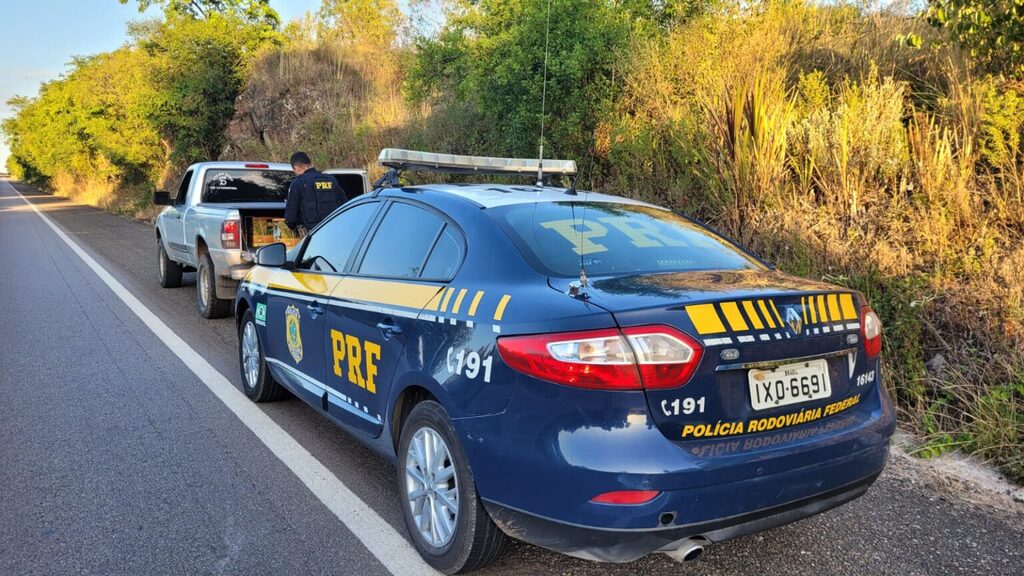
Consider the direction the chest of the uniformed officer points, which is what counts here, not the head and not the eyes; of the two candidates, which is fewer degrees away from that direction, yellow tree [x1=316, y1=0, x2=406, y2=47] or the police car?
the yellow tree

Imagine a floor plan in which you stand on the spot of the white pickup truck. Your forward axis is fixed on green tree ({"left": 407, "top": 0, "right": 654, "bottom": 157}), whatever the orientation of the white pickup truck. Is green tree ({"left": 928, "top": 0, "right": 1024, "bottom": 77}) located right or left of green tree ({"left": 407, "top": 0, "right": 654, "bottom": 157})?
right

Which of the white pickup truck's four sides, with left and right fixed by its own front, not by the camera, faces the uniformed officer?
back

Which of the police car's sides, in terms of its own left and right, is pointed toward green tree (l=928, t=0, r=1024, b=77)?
right

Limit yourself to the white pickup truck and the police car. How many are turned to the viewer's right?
0

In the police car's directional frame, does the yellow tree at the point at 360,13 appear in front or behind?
in front

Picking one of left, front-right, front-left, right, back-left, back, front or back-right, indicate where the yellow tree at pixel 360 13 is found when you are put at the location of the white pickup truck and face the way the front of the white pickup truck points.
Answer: front-right

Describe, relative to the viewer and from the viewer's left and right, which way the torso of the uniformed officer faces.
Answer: facing away from the viewer and to the left of the viewer

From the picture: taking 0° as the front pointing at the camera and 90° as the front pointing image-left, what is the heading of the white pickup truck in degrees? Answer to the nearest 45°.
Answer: approximately 135°

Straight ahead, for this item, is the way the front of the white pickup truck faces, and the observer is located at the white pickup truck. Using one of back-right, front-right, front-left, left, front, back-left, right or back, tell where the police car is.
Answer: back-left

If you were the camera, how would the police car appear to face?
facing away from the viewer and to the left of the viewer
